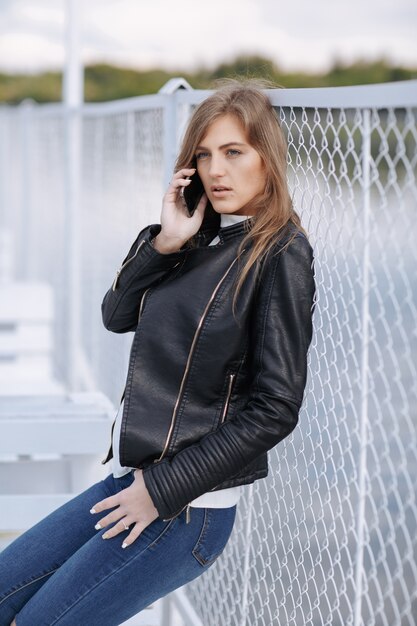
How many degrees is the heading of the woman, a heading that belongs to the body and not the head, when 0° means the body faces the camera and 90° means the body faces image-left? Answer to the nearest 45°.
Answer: approximately 45°
